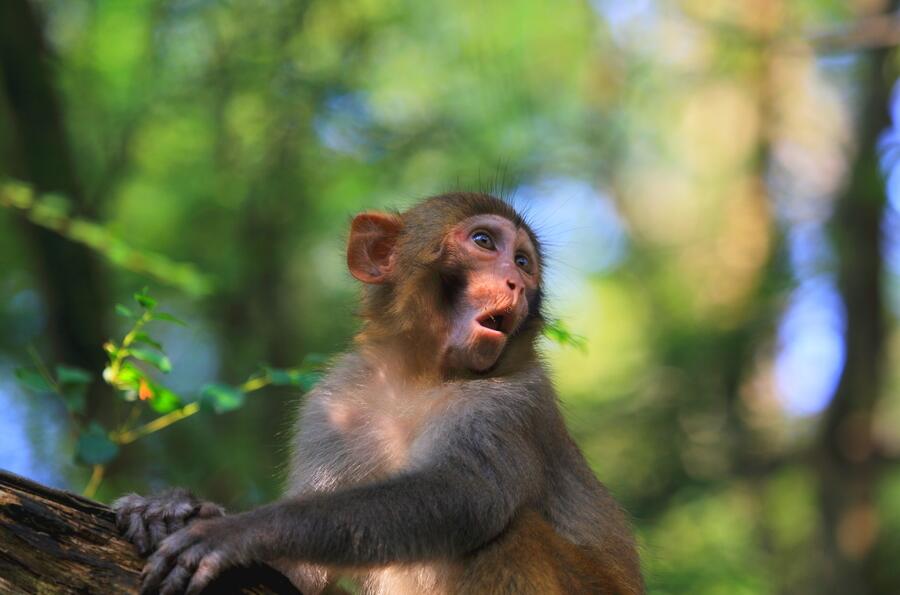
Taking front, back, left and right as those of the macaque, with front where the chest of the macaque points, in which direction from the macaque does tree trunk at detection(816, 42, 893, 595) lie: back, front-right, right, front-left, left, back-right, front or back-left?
back

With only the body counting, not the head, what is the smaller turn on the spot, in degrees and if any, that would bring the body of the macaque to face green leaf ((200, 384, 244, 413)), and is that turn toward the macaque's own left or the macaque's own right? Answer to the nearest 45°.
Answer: approximately 45° to the macaque's own right

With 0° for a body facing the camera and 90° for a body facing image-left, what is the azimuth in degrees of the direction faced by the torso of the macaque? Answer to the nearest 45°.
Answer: approximately 45°

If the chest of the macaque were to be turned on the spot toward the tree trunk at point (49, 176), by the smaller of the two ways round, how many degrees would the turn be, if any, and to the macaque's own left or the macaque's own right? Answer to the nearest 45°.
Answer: approximately 90° to the macaque's own right

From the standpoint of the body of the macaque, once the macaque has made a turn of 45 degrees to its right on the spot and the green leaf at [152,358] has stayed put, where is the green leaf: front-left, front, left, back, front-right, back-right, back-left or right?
front

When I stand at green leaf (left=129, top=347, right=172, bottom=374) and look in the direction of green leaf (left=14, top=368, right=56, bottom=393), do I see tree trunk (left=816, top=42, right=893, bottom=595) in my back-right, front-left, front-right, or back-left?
back-right

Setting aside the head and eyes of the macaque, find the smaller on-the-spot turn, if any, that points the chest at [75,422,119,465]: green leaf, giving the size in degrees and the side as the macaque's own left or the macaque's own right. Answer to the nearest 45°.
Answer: approximately 45° to the macaque's own right

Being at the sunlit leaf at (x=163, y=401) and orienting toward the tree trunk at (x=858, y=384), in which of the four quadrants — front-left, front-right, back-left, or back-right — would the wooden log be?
back-right

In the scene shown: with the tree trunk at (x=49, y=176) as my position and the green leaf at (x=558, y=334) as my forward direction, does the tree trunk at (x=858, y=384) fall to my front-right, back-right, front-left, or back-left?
front-left

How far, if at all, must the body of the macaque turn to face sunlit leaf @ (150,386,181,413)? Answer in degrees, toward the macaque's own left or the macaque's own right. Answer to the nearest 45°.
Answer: approximately 45° to the macaque's own right
